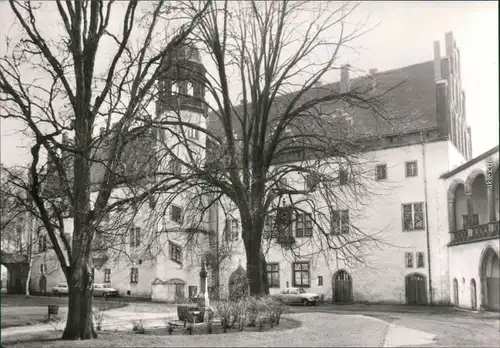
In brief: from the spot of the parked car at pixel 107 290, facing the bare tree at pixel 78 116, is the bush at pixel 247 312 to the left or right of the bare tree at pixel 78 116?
left

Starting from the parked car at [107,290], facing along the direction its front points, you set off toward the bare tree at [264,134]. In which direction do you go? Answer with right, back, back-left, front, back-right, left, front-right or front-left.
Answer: front

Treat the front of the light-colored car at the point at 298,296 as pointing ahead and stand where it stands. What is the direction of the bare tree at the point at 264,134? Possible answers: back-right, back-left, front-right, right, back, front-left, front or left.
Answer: front-right

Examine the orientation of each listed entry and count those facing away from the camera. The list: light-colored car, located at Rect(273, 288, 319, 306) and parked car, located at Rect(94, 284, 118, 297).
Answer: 0

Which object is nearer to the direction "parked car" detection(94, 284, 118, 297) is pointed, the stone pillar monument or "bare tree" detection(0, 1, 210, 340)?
the stone pillar monument

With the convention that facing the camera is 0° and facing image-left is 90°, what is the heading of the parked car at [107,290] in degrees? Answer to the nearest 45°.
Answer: approximately 315°
